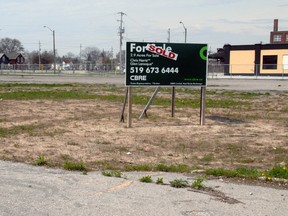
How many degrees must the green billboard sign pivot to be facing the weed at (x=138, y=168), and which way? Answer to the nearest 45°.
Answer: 0° — it already faces it

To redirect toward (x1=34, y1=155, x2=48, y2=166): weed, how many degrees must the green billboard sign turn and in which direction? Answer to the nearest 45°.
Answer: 0° — it already faces it

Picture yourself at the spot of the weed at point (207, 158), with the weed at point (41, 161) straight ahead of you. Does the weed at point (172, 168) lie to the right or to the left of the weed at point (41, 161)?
left

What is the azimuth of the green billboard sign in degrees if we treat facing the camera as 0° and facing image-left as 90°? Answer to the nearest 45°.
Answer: approximately 0°

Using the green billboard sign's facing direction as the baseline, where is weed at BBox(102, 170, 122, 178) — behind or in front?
in front

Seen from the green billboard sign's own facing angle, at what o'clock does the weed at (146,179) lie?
The weed is roughly at 12 o'clock from the green billboard sign.

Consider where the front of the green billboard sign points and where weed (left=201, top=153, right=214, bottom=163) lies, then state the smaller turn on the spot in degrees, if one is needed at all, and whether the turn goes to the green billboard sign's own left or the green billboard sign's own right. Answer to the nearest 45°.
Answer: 0° — it already faces it

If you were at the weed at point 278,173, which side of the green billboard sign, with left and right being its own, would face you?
front

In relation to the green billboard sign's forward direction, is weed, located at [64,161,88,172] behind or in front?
in front
